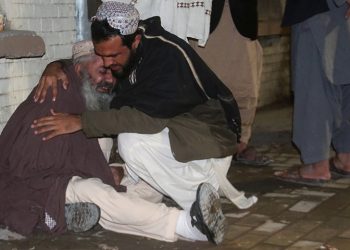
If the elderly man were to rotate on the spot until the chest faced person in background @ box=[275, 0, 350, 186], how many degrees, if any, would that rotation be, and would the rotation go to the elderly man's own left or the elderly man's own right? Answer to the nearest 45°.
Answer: approximately 45° to the elderly man's own left

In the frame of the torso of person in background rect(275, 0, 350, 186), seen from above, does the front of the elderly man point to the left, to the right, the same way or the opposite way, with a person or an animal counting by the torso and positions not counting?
the opposite way

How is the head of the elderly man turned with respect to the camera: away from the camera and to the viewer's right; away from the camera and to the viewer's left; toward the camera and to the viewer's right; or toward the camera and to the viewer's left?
toward the camera and to the viewer's right

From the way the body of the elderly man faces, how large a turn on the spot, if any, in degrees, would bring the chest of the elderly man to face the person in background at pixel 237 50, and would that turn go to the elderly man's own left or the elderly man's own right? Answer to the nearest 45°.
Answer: approximately 45° to the elderly man's own left

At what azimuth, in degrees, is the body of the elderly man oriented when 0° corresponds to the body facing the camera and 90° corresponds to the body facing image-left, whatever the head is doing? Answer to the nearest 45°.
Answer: approximately 270°

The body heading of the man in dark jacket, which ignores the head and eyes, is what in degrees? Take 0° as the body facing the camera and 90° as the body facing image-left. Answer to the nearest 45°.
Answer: approximately 90°

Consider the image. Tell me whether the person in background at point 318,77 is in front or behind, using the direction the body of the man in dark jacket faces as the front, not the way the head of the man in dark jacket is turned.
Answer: behind

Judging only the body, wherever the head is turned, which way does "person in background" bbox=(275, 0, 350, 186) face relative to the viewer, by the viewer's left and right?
facing to the left of the viewer

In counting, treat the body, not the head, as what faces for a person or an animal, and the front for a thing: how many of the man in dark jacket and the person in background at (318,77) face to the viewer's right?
0
